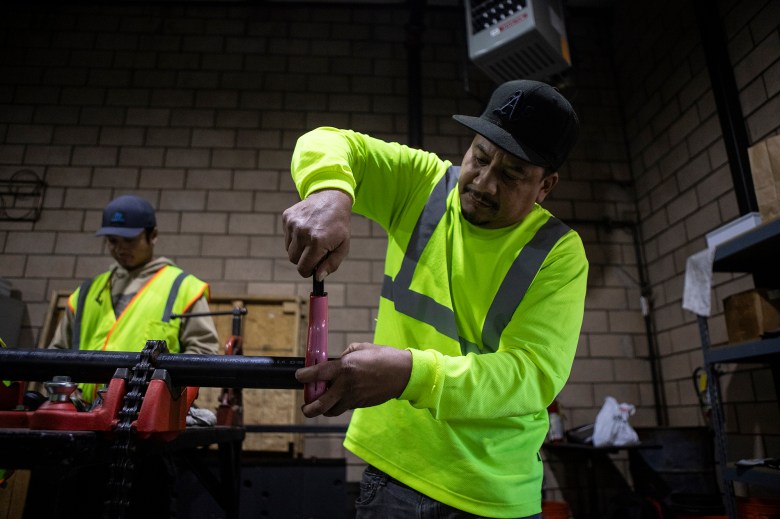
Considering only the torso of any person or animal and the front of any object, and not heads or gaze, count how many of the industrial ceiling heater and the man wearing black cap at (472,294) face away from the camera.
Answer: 0

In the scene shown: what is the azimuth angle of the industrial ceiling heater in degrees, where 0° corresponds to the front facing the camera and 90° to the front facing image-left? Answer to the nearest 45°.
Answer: approximately 45°

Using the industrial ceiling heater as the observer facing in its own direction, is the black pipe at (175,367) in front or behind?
in front

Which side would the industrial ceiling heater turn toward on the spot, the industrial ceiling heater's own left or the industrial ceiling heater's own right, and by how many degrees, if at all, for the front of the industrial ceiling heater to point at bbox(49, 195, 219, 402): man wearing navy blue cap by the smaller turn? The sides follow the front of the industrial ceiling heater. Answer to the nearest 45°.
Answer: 0° — it already faces them

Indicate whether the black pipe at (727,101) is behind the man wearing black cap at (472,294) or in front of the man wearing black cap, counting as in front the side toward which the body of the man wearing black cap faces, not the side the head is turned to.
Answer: behind

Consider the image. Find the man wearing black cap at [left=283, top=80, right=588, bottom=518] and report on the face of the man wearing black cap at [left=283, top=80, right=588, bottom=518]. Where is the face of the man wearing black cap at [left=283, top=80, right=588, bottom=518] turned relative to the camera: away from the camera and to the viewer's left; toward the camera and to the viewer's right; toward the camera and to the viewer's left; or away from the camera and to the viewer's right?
toward the camera and to the viewer's left

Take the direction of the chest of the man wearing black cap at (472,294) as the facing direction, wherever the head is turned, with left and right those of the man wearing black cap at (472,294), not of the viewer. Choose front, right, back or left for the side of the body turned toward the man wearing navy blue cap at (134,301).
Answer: right

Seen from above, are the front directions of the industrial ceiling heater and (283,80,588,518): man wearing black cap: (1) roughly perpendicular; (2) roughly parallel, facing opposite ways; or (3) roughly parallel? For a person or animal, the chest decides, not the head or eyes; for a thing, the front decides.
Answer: roughly parallel

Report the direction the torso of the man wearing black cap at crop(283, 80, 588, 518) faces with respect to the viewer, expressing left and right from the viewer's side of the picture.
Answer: facing the viewer and to the left of the viewer

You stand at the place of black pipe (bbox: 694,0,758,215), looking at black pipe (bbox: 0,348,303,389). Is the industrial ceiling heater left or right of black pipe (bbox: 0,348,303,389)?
right

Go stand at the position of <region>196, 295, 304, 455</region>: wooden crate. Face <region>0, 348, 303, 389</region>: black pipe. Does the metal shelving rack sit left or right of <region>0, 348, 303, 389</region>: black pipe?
left

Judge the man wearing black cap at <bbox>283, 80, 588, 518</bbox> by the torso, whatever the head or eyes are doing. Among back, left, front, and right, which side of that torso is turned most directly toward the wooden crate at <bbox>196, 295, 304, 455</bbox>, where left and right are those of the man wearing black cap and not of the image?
right
